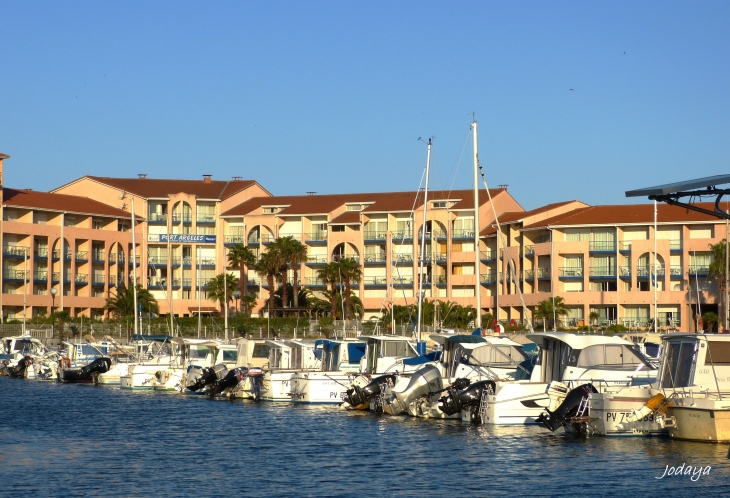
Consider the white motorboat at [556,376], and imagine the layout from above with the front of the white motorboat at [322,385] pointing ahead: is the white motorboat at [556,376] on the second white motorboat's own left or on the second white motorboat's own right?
on the second white motorboat's own right

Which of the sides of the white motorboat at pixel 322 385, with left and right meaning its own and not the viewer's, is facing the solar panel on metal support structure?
right

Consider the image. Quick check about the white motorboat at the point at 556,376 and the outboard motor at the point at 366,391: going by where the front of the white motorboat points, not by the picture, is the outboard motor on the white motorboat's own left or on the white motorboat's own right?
on the white motorboat's own left

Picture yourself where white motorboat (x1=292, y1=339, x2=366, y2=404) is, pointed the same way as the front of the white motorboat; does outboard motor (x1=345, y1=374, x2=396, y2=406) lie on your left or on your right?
on your right

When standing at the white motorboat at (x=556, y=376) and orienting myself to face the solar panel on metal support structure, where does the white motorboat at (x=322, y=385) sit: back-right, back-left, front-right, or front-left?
back-right

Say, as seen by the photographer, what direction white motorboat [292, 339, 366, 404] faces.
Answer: facing away from the viewer and to the right of the viewer

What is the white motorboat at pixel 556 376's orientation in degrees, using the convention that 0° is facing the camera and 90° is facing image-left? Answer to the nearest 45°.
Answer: approximately 225°

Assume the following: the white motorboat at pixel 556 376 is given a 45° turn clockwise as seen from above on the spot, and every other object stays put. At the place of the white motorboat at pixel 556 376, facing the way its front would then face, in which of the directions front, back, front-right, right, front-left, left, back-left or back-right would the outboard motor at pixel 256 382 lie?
back-left

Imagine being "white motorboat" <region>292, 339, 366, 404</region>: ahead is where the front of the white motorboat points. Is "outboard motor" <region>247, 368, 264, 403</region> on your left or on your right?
on your left
